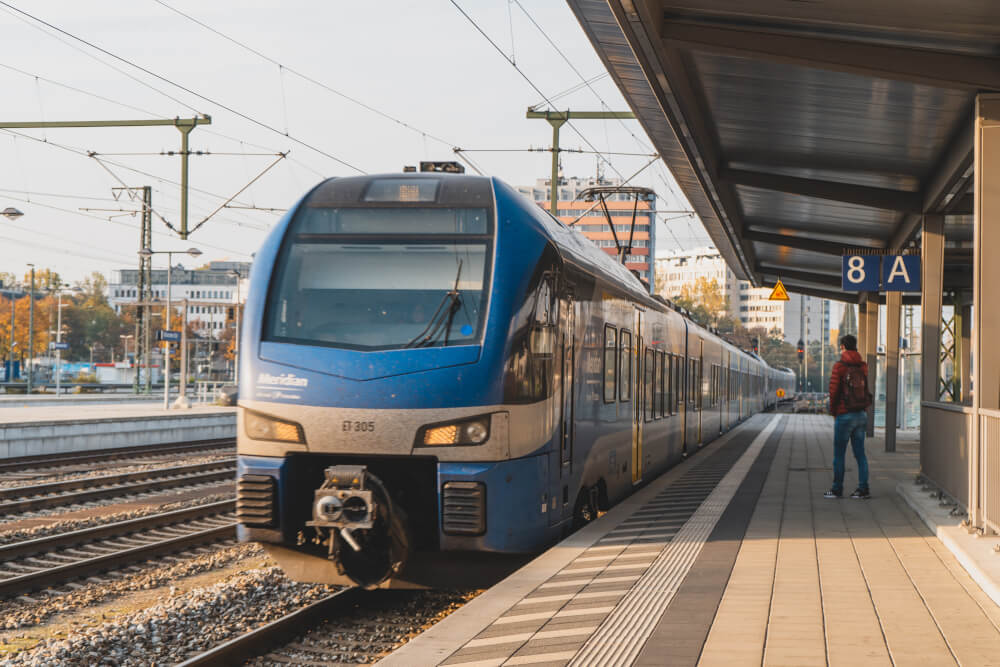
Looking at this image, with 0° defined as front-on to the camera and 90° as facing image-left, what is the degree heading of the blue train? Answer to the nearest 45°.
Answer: approximately 45°

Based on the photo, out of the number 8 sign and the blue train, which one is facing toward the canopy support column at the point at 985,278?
the number 8 sign

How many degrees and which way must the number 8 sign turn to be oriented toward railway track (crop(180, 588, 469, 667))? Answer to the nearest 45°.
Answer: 0° — it already faces it

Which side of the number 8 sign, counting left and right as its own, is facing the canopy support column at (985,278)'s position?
front

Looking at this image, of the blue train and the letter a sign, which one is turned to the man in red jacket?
the letter a sign

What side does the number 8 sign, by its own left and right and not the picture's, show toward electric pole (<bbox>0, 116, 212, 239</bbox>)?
right

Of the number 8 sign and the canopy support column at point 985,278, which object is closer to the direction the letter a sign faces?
the canopy support column

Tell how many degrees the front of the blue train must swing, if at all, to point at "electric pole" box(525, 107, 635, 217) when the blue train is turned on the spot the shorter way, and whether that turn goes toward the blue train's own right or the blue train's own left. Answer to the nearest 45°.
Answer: approximately 135° to the blue train's own right

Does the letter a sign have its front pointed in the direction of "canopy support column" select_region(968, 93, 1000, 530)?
yes

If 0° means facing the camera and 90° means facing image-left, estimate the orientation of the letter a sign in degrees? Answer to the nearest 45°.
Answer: approximately 0°

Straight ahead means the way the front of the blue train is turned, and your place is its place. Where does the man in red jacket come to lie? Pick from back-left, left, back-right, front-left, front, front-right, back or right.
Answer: back

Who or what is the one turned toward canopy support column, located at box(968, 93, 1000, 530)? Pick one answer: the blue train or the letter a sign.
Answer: the letter a sign
